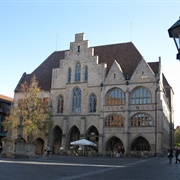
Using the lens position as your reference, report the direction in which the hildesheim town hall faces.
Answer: facing the viewer

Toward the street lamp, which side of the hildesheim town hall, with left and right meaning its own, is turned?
front
